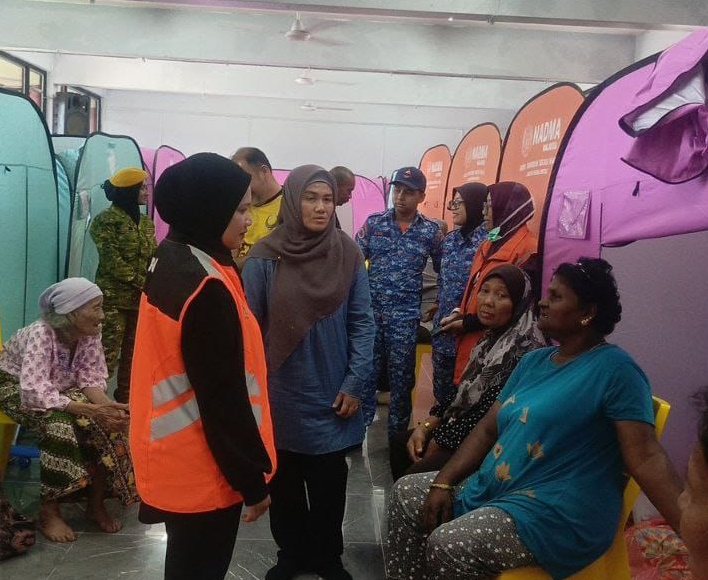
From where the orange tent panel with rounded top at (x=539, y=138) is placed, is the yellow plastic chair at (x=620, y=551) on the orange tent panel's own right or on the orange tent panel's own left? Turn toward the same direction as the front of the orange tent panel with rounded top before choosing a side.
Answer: on the orange tent panel's own left

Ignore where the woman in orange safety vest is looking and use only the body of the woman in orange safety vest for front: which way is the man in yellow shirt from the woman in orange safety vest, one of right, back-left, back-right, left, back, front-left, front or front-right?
left

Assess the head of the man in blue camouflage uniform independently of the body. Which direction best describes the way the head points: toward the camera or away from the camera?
toward the camera

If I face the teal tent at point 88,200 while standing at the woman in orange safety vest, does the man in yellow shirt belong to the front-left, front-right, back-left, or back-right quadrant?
front-right

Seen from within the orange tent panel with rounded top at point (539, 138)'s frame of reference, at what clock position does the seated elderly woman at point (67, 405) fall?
The seated elderly woman is roughly at 12 o'clock from the orange tent panel with rounded top.

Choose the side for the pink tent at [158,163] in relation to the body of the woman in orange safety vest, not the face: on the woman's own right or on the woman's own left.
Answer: on the woman's own left

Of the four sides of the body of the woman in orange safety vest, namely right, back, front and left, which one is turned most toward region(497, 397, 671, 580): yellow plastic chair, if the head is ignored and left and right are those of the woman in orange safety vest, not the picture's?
front

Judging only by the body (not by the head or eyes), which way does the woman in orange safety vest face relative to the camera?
to the viewer's right

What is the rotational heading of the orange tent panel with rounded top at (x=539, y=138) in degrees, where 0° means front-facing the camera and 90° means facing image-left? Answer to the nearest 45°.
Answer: approximately 45°

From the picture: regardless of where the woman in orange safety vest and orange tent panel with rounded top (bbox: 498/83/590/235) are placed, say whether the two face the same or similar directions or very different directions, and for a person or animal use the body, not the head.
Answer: very different directions

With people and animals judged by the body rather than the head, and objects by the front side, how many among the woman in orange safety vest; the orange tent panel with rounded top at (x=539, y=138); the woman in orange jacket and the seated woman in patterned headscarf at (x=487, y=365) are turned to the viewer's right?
1

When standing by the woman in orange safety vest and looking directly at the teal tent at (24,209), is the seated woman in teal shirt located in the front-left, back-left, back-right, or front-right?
back-right

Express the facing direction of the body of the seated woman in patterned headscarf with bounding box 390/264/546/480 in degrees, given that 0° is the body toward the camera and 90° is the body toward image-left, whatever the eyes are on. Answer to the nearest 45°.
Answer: approximately 45°
